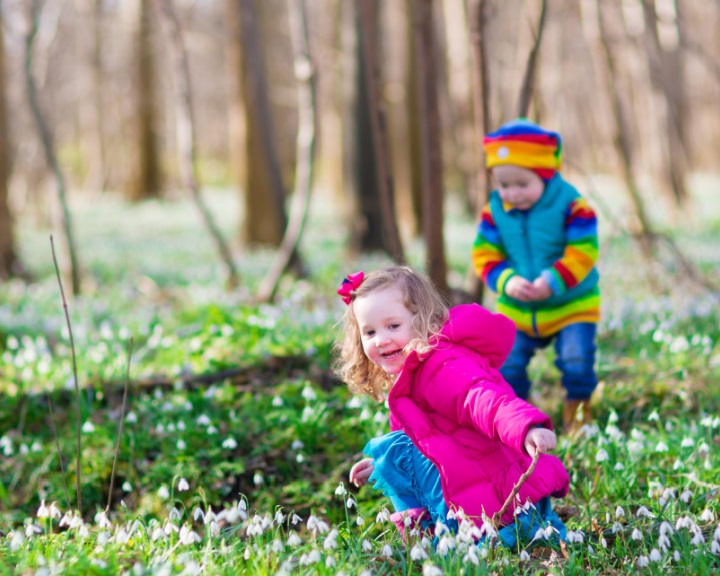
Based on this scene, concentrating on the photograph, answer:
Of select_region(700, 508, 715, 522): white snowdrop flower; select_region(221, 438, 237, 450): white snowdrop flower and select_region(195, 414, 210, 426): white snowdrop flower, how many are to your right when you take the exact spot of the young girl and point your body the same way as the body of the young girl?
2

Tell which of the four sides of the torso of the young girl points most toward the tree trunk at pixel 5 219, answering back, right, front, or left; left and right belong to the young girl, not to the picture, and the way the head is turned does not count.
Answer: right

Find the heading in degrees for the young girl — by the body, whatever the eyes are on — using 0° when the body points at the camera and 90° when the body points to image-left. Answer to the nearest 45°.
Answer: approximately 45°

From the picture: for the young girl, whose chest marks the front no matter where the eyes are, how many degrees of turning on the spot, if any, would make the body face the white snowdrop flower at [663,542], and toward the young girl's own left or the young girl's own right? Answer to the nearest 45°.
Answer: approximately 90° to the young girl's own left

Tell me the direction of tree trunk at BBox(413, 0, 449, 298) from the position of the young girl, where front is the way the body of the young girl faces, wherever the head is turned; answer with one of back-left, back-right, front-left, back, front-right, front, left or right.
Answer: back-right

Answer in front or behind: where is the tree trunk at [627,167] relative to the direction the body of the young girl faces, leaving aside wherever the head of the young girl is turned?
behind

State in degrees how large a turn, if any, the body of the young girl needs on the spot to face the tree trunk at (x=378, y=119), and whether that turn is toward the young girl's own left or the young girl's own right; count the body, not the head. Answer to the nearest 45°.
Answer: approximately 135° to the young girl's own right

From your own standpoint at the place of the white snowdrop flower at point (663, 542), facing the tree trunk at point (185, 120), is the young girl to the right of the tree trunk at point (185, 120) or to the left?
left

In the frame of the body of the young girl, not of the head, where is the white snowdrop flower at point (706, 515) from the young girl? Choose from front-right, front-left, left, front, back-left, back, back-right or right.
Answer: back-left

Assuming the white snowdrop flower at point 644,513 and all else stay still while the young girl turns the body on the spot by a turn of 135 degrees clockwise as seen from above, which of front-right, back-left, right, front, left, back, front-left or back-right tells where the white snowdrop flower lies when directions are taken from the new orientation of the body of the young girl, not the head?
right

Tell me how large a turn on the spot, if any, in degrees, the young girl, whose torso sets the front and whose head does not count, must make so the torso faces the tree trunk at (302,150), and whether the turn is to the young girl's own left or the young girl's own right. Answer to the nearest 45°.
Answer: approximately 135° to the young girl's own right

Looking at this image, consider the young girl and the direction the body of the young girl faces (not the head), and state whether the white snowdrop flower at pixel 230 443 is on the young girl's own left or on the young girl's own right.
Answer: on the young girl's own right
